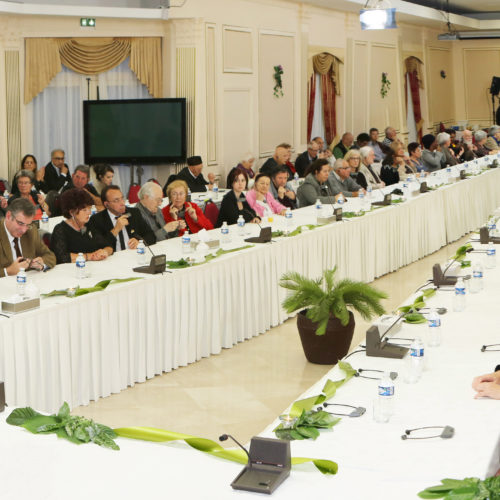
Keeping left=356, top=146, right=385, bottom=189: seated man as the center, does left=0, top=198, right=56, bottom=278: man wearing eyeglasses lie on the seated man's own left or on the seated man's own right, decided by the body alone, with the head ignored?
on the seated man's own right

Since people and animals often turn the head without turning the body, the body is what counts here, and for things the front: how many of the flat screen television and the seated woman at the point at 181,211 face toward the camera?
2

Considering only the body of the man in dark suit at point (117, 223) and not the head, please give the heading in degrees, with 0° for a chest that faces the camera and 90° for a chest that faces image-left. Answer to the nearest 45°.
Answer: approximately 315°

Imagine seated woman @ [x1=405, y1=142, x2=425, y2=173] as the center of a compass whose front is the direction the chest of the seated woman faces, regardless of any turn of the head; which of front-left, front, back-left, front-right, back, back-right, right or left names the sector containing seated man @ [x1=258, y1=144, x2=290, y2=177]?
right

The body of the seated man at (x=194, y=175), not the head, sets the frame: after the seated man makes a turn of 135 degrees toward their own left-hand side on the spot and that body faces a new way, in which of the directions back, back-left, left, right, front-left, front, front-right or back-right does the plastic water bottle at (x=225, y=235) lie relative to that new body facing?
back

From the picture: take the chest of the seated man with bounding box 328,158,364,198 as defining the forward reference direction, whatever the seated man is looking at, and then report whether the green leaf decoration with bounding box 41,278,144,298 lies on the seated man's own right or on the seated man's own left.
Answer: on the seated man's own right

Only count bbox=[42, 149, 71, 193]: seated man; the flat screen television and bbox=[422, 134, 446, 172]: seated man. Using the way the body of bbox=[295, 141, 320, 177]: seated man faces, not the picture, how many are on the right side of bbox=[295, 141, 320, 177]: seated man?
2

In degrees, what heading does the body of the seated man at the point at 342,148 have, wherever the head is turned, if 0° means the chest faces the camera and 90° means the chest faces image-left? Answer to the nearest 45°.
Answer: approximately 315°

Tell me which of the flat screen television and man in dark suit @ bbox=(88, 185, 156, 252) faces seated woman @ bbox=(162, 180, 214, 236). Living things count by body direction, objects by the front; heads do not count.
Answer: the flat screen television

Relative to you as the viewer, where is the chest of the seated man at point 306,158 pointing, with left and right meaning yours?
facing the viewer and to the right of the viewer

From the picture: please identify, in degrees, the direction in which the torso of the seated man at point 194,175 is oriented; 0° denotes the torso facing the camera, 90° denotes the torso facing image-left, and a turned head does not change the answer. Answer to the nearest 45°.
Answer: approximately 315°

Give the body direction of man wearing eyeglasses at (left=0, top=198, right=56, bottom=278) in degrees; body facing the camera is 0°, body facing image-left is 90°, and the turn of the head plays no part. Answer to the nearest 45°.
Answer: approximately 315°
